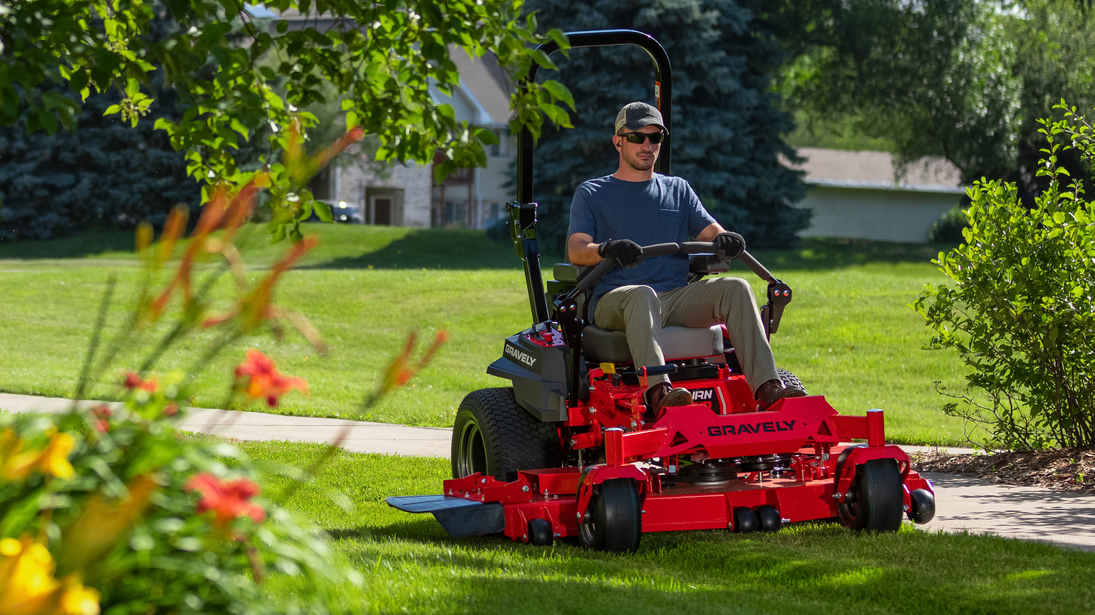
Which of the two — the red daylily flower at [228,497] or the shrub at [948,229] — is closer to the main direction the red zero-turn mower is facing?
the red daylily flower

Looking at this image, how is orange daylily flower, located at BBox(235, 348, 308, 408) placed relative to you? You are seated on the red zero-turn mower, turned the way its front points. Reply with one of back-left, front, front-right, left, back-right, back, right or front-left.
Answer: front-right

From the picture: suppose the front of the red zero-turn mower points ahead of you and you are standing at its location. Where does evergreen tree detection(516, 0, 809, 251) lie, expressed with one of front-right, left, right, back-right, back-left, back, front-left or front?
back-left

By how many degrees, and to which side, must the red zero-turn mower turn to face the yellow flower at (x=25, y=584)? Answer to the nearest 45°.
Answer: approximately 45° to its right

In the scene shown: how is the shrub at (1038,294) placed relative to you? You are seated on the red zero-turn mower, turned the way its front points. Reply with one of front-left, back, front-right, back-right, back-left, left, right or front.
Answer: left

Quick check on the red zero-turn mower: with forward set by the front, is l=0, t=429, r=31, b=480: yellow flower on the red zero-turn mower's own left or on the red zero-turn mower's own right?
on the red zero-turn mower's own right

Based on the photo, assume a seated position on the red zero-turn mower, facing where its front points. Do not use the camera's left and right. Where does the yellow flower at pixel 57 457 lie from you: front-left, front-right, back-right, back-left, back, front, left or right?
front-right

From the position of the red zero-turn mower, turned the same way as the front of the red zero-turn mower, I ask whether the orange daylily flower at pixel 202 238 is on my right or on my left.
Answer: on my right

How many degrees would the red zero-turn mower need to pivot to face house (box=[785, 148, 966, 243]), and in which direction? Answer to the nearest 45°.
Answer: approximately 135° to its left

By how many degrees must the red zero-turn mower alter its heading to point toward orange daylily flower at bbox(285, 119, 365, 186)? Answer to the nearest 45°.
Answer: approximately 45° to its right

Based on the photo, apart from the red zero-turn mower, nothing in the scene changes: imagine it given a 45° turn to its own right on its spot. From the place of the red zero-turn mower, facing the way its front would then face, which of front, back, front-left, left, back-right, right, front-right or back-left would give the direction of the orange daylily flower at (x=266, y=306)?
front

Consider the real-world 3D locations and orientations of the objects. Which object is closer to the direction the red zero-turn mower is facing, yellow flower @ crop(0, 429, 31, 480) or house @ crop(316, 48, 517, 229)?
the yellow flower

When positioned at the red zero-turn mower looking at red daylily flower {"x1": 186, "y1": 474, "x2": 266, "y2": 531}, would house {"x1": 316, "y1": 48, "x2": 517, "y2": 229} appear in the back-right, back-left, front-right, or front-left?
back-right

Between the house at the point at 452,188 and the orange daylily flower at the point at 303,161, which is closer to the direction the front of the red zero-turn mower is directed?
the orange daylily flower

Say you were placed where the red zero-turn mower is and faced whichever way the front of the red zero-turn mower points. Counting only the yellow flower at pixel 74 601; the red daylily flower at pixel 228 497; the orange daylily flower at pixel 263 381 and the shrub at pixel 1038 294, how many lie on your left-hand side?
1
